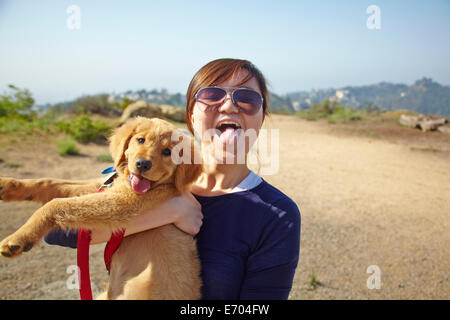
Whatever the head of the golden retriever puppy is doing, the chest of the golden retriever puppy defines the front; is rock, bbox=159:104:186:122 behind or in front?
behind

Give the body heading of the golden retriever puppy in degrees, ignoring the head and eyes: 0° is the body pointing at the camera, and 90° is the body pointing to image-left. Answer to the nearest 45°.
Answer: approximately 45°

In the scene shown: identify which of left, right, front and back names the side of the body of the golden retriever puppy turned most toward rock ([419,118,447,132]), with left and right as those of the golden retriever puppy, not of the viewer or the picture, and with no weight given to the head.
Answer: back

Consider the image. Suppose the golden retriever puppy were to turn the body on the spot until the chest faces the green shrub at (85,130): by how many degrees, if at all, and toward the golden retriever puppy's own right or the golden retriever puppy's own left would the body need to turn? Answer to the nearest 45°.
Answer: approximately 135° to the golden retriever puppy's own right

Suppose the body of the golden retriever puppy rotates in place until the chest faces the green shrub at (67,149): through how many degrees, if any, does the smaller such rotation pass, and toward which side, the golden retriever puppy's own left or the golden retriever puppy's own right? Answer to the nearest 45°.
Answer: approximately 135° to the golden retriever puppy's own right

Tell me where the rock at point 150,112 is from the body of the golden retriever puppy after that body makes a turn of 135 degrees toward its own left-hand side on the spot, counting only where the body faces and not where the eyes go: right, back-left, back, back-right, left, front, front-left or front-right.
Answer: left

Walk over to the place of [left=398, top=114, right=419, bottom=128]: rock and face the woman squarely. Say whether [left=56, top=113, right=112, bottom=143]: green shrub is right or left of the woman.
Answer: right

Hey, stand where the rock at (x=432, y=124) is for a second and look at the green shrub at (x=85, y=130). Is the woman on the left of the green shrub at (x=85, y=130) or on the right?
left

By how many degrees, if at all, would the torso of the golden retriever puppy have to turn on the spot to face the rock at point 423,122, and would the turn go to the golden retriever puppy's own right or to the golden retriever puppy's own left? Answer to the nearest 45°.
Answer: approximately 180°

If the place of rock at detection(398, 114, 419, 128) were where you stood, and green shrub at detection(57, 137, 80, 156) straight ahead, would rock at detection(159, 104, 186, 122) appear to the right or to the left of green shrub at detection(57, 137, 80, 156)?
right
